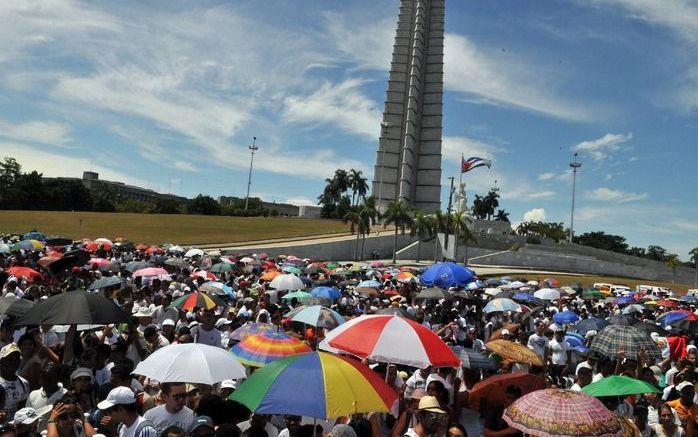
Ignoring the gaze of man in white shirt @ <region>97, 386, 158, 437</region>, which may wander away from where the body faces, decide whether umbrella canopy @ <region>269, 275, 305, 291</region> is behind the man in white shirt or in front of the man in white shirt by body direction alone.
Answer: behind

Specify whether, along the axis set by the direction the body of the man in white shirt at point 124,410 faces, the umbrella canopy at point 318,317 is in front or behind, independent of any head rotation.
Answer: behind

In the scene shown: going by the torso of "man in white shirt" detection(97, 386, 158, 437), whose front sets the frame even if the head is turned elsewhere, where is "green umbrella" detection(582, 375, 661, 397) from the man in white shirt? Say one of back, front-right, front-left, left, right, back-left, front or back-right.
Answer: back-left

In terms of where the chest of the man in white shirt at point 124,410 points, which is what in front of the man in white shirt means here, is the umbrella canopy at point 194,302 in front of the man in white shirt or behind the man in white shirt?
behind

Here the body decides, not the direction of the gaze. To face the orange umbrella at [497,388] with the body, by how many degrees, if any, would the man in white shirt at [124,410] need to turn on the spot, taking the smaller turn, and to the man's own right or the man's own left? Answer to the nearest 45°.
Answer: approximately 135° to the man's own left

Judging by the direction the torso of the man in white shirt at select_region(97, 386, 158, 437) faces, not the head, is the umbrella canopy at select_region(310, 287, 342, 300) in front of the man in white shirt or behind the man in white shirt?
behind

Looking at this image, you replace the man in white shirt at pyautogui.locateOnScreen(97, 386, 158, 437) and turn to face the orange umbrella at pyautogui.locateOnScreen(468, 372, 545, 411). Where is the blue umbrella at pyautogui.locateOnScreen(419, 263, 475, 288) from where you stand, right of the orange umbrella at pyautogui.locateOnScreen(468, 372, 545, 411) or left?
left

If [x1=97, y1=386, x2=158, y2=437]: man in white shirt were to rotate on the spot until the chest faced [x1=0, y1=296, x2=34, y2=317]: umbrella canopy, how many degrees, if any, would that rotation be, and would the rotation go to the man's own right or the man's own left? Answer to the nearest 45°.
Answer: approximately 135° to the man's own right

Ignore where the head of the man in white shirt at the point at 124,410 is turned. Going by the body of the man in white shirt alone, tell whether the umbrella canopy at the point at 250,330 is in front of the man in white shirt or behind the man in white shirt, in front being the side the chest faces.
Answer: behind

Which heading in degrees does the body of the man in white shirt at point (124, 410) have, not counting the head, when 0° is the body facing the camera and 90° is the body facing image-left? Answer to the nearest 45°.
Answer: approximately 45°

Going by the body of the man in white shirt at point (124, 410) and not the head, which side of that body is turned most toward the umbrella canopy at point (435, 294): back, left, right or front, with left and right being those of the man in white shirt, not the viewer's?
back

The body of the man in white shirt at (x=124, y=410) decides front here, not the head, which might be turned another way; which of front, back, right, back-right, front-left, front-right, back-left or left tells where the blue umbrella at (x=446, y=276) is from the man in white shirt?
back
